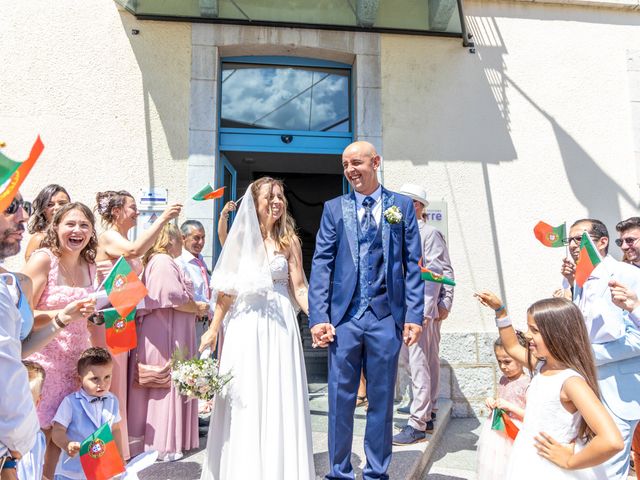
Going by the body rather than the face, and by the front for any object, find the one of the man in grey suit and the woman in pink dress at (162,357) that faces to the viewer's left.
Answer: the man in grey suit

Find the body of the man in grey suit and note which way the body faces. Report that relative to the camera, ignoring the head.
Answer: to the viewer's left

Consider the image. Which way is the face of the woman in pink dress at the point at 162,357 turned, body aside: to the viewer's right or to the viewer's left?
to the viewer's right

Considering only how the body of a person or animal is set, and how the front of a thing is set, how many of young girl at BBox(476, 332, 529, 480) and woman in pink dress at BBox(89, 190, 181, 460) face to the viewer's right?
1

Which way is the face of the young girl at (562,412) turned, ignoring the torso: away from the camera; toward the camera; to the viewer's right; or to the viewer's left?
to the viewer's left

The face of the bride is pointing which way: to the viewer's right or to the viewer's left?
to the viewer's right

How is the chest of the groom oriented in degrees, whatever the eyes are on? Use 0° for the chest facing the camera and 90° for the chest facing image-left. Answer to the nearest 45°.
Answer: approximately 0°

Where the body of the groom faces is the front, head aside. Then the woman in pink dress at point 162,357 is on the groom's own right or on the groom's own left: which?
on the groom's own right

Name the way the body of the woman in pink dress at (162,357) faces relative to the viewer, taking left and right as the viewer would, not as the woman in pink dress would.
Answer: facing to the right of the viewer

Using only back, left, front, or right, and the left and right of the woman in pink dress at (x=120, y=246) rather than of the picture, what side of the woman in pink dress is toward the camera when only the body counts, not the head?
right

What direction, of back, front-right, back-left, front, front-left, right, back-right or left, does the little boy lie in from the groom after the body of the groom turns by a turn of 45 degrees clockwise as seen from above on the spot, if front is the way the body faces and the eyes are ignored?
front-right
